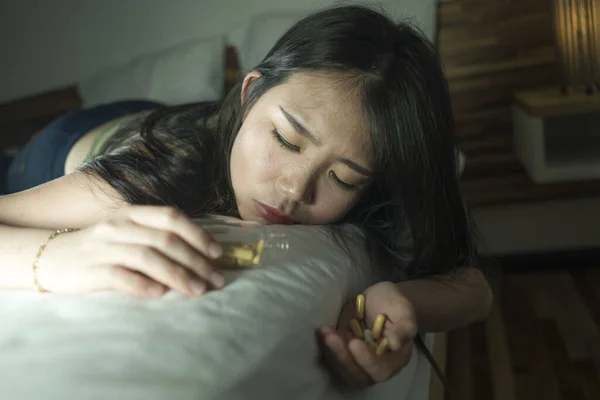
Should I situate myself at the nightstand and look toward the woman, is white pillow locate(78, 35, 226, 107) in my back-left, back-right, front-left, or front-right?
front-right

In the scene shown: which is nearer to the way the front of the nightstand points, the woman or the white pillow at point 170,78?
the woman

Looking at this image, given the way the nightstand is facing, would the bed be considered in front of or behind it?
in front

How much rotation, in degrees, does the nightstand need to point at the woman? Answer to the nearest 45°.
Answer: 0° — it already faces them

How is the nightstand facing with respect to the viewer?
toward the camera

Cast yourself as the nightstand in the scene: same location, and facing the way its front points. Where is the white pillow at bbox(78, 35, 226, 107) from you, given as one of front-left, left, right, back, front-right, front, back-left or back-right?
right
